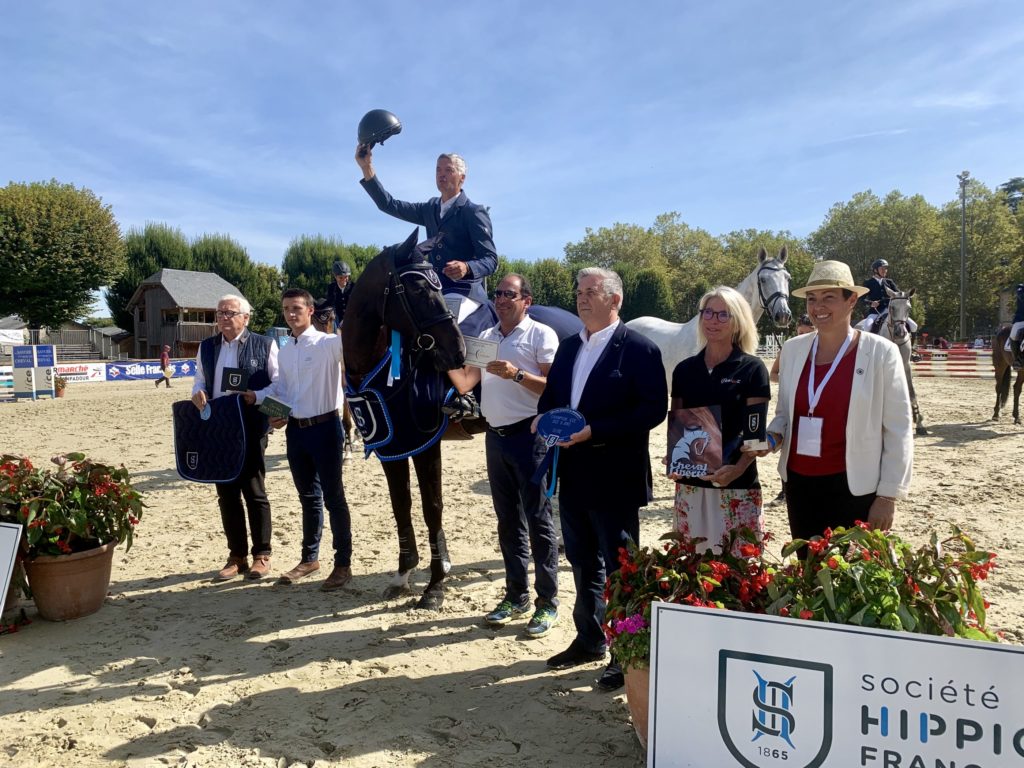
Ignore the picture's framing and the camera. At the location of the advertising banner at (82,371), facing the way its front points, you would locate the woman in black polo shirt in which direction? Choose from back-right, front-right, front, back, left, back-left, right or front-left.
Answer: front

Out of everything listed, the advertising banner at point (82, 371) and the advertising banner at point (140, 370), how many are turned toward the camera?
2

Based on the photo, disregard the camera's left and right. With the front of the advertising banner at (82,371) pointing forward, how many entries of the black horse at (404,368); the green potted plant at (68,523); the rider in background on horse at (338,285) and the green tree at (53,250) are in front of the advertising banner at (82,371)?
3

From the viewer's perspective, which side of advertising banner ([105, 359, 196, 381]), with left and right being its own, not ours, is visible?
front

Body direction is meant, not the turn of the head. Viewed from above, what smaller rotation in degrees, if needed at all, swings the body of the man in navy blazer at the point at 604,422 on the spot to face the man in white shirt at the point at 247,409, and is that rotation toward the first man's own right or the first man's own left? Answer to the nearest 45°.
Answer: approximately 90° to the first man's own right

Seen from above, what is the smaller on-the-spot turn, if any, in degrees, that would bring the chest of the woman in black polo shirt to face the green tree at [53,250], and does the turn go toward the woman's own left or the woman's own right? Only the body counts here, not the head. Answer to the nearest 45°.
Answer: approximately 90° to the woman's own right

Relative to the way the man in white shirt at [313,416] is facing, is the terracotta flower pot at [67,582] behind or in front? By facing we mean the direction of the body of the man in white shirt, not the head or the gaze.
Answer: in front

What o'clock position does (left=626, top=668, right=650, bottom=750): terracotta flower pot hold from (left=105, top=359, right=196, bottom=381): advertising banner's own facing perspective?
The terracotta flower pot is roughly at 12 o'clock from the advertising banner.

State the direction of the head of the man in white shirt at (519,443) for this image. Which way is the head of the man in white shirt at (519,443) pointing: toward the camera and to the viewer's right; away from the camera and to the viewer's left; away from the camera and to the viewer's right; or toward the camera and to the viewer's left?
toward the camera and to the viewer's left

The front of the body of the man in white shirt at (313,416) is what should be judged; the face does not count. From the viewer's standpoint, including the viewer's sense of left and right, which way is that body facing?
facing the viewer and to the left of the viewer

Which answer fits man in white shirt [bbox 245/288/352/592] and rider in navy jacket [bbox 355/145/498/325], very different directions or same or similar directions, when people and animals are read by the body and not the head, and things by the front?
same or similar directions

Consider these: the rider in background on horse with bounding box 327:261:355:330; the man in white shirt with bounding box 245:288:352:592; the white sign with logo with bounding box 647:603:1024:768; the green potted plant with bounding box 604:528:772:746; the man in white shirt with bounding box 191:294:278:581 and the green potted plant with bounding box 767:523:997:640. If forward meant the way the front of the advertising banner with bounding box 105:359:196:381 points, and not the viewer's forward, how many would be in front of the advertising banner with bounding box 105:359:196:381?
6

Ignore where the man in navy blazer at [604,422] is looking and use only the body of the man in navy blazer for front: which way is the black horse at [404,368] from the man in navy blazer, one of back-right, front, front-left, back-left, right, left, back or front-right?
right

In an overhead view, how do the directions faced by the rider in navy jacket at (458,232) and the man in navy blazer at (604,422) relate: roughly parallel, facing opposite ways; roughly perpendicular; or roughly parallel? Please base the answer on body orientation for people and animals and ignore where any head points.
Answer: roughly parallel
